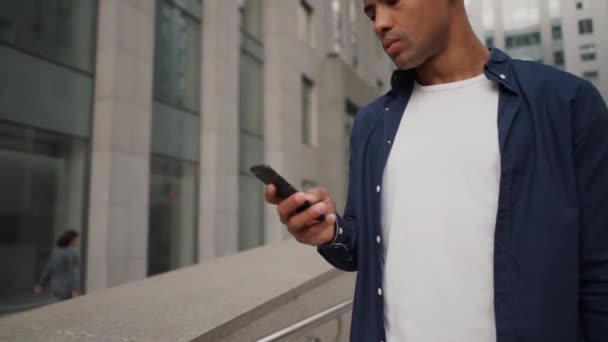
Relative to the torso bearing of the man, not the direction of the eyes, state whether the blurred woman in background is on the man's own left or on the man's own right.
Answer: on the man's own right

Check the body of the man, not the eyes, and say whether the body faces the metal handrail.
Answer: no

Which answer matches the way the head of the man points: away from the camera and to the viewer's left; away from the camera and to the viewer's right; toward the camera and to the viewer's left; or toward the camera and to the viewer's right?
toward the camera and to the viewer's left

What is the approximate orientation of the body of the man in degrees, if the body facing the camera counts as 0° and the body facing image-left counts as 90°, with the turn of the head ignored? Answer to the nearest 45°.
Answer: approximately 45°
